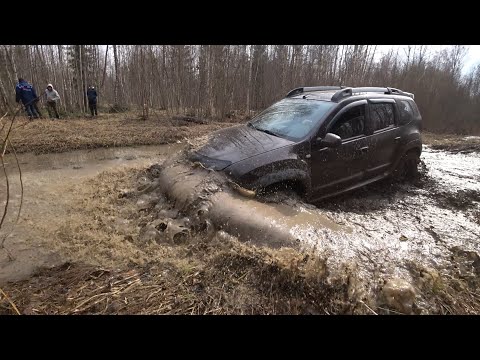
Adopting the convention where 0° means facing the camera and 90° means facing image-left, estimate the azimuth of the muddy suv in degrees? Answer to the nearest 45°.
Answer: approximately 45°

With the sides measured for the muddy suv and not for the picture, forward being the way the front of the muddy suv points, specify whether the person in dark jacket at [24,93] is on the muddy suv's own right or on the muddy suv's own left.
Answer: on the muddy suv's own right
